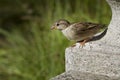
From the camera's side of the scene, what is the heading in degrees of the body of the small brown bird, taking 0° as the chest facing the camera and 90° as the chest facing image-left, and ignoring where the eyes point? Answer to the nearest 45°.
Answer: approximately 90°
